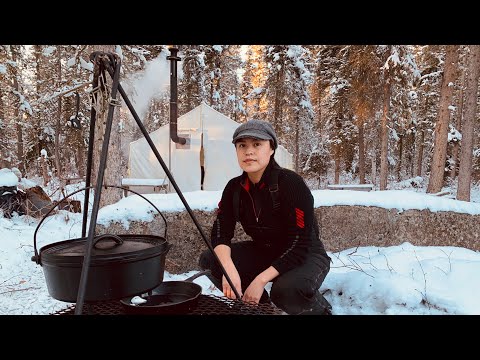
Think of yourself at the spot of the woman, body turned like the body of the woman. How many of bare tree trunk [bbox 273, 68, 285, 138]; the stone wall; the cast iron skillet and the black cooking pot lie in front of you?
2

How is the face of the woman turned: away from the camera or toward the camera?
toward the camera

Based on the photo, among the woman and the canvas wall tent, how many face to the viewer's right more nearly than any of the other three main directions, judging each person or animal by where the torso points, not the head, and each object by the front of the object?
0

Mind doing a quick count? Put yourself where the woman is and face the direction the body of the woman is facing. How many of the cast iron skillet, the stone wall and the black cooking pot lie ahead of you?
2

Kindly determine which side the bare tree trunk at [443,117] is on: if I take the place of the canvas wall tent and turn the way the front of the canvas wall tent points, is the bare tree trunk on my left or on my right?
on my left

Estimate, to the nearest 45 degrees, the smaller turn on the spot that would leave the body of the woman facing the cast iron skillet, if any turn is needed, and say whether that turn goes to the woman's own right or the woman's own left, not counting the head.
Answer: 0° — they already face it

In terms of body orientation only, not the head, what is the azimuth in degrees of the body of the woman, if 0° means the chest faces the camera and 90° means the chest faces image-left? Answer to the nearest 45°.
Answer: approximately 45°

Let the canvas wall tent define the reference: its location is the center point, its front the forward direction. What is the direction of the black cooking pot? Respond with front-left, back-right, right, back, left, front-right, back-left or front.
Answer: front

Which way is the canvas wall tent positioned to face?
toward the camera

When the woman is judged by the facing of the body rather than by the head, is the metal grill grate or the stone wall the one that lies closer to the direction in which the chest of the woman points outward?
the metal grill grate

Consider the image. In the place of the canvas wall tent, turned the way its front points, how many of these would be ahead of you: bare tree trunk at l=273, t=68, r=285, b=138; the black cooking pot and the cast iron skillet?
2

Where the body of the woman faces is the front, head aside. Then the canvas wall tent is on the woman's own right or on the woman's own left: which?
on the woman's own right
